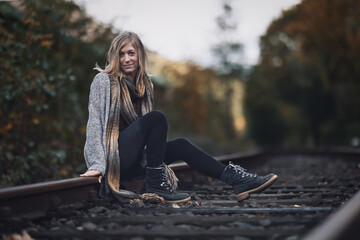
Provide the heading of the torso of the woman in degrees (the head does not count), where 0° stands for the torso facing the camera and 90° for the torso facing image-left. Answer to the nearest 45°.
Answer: approximately 315°

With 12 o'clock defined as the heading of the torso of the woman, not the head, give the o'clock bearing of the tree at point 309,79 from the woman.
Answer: The tree is roughly at 8 o'clock from the woman.
